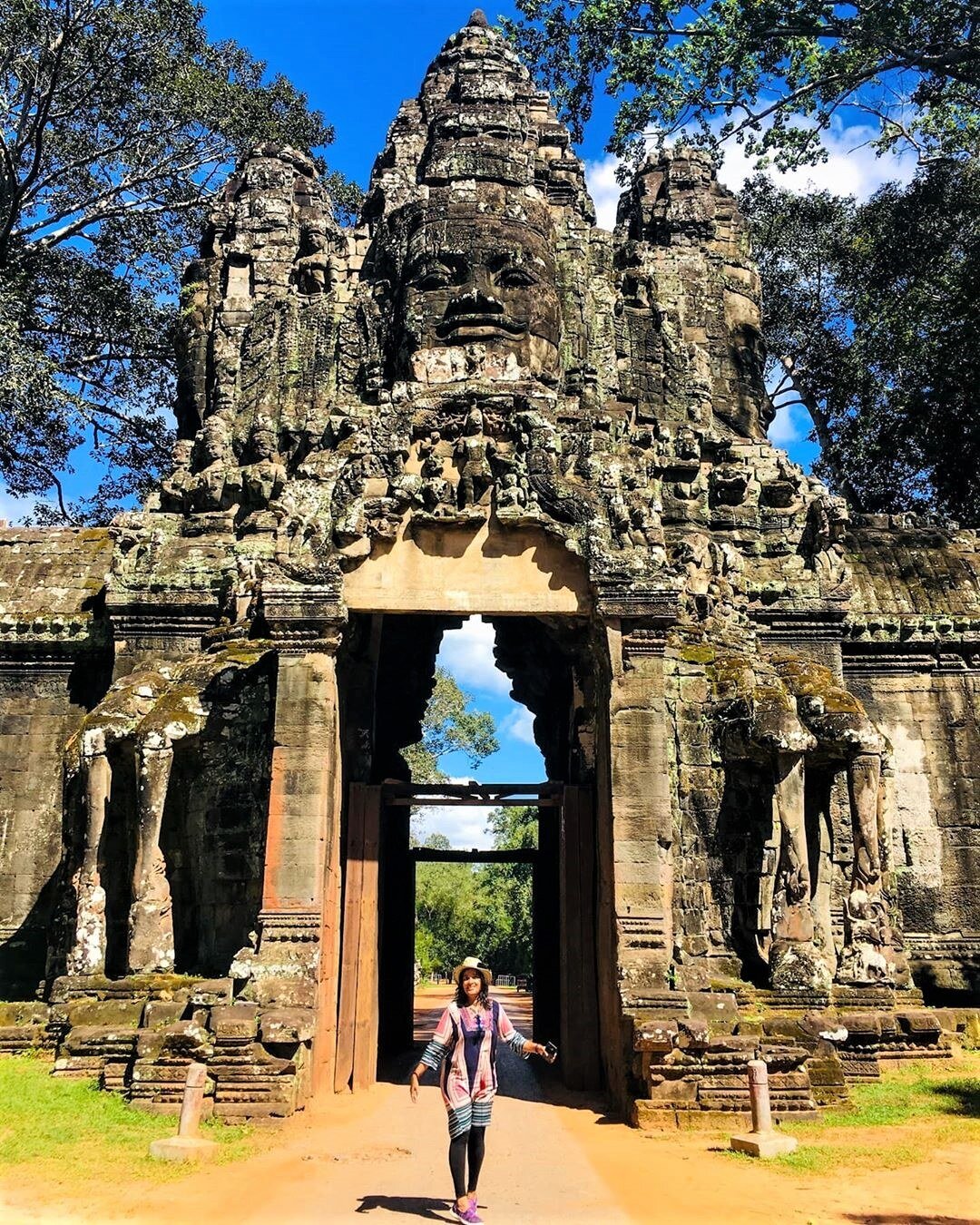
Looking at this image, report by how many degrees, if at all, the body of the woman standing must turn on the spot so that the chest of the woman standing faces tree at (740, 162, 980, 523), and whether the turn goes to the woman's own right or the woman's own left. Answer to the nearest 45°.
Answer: approximately 135° to the woman's own left

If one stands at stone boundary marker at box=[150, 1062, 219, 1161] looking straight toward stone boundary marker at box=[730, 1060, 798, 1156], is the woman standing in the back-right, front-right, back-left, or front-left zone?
front-right

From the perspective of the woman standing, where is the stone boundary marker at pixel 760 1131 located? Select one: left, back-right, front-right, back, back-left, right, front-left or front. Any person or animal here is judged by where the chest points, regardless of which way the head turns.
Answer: back-left

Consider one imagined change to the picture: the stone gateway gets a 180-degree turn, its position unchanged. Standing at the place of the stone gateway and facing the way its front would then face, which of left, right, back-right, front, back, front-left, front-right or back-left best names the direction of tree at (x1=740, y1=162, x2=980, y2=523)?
front-right

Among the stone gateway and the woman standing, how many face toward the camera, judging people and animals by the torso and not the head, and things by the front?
2

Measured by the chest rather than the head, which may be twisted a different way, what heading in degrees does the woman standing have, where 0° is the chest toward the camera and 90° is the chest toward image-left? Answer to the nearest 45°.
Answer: approximately 0°

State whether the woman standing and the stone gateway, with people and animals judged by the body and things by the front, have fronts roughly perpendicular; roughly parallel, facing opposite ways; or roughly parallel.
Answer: roughly parallel

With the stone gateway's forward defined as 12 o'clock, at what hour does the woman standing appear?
The woman standing is roughly at 12 o'clock from the stone gateway.

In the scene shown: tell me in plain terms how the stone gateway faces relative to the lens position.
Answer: facing the viewer
